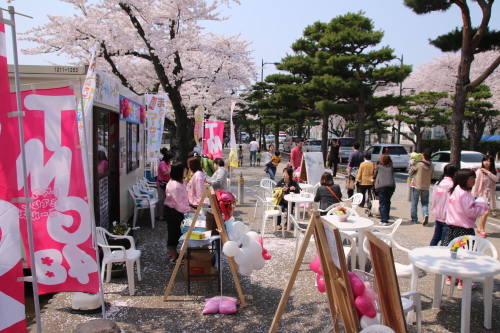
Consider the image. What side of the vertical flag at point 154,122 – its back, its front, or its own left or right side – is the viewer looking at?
front

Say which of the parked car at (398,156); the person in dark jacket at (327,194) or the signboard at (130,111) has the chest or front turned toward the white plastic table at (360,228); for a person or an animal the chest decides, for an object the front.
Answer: the signboard

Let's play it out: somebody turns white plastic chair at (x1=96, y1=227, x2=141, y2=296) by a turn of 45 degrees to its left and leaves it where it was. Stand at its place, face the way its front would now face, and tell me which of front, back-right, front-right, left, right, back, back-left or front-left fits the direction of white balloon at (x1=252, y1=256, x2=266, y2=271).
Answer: front-right

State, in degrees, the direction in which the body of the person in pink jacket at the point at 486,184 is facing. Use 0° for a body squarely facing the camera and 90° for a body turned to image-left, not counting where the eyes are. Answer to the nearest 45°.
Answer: approximately 45°

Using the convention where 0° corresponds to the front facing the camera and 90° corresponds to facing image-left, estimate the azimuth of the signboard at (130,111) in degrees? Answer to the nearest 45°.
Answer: approximately 315°

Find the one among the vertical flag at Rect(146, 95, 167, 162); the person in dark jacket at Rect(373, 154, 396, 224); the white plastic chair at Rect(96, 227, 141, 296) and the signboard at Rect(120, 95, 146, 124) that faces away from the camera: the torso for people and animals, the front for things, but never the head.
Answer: the person in dark jacket

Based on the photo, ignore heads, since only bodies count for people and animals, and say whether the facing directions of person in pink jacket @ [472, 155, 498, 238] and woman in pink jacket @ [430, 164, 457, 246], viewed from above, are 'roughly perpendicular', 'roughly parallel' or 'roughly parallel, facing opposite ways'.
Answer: roughly parallel, facing opposite ways

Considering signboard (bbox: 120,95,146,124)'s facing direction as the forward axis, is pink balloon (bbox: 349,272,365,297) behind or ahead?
ahead

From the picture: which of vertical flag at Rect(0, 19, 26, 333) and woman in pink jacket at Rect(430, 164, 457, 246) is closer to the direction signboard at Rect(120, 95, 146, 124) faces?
the woman in pink jacket

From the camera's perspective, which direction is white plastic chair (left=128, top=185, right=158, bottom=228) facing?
to the viewer's right

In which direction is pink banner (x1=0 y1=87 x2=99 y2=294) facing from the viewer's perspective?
toward the camera
